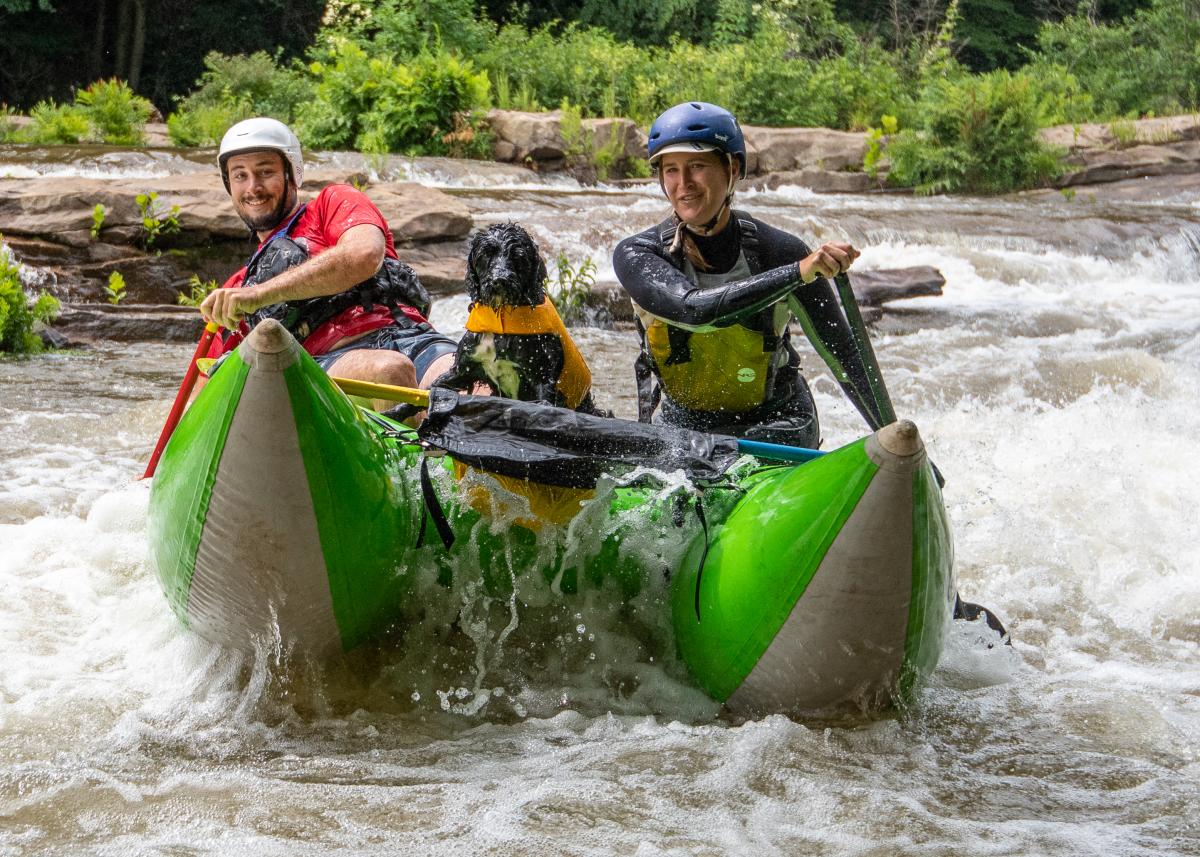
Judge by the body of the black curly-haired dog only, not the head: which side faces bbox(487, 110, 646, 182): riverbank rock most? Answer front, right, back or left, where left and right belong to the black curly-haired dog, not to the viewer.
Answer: back

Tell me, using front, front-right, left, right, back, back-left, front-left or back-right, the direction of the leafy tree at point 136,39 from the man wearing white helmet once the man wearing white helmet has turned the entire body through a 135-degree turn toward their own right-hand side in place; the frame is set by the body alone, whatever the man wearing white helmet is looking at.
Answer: front

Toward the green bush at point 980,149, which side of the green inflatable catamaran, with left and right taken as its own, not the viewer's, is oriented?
back

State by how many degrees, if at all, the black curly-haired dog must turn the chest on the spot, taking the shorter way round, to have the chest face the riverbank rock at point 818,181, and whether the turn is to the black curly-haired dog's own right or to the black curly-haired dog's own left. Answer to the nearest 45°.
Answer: approximately 180°

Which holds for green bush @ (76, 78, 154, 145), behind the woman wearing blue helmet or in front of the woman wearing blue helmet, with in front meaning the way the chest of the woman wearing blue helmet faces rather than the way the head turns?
behind

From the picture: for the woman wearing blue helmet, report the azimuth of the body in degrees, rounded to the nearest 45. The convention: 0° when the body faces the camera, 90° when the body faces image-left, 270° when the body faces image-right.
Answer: approximately 0°

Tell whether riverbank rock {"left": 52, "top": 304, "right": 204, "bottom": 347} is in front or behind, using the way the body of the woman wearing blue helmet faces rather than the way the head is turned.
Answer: behind

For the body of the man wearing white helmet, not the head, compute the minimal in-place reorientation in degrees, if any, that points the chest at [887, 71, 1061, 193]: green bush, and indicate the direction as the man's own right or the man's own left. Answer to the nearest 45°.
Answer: approximately 180°

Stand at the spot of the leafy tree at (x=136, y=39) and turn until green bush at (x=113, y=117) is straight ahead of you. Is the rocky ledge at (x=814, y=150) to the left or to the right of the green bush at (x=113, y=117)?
left

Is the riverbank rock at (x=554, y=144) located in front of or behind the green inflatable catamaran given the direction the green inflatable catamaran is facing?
behind
